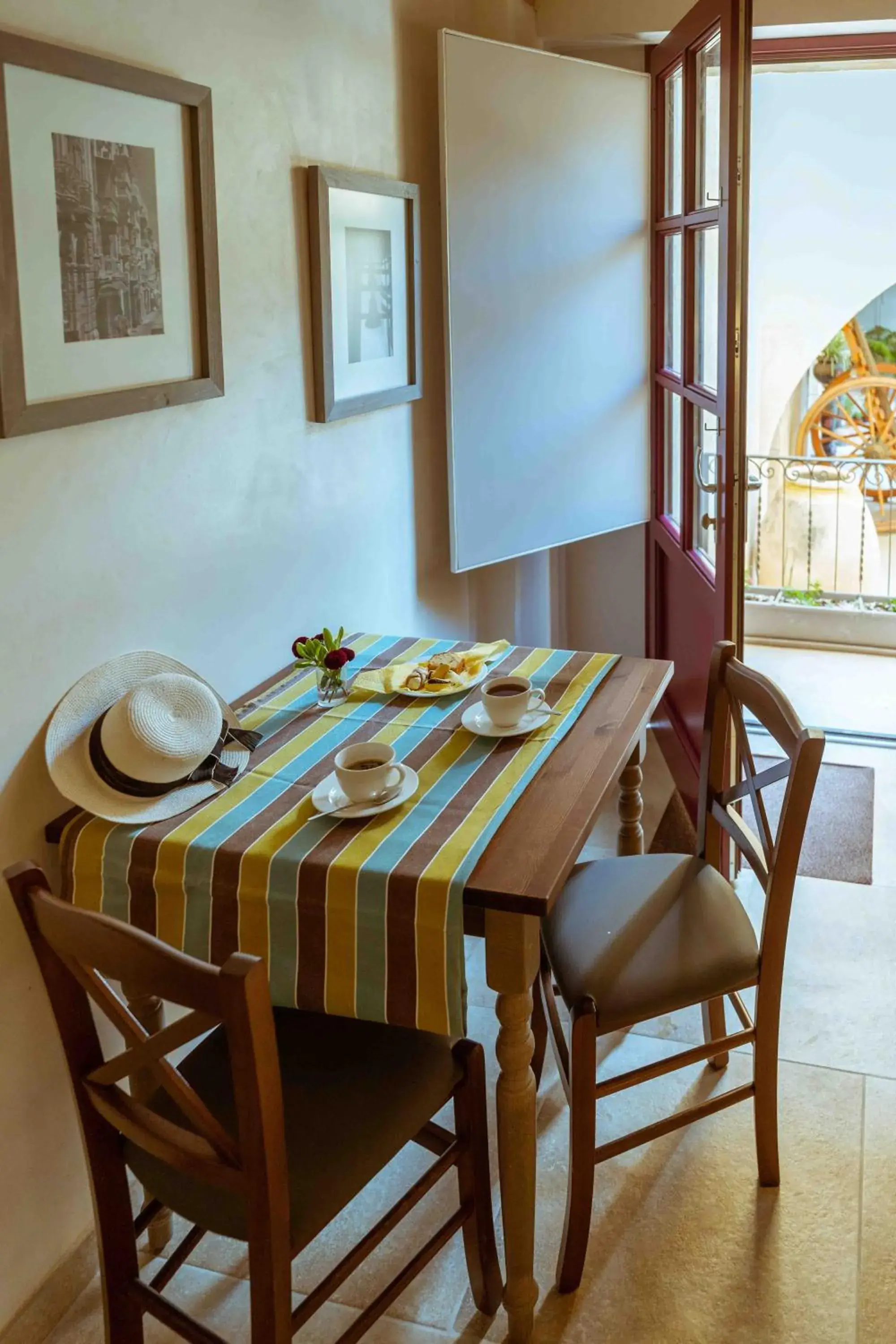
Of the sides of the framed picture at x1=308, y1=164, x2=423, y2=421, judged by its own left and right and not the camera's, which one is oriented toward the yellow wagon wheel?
left

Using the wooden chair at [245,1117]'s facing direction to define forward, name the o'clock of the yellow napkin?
The yellow napkin is roughly at 11 o'clock from the wooden chair.

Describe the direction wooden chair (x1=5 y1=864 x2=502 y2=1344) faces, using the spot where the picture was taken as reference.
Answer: facing away from the viewer and to the right of the viewer

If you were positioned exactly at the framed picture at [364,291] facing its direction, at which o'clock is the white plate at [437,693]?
The white plate is roughly at 1 o'clock from the framed picture.

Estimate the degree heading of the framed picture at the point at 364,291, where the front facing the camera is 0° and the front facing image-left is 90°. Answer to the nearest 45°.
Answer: approximately 315°

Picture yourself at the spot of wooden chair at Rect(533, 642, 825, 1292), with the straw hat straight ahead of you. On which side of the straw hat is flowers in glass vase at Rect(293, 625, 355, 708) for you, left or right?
right
